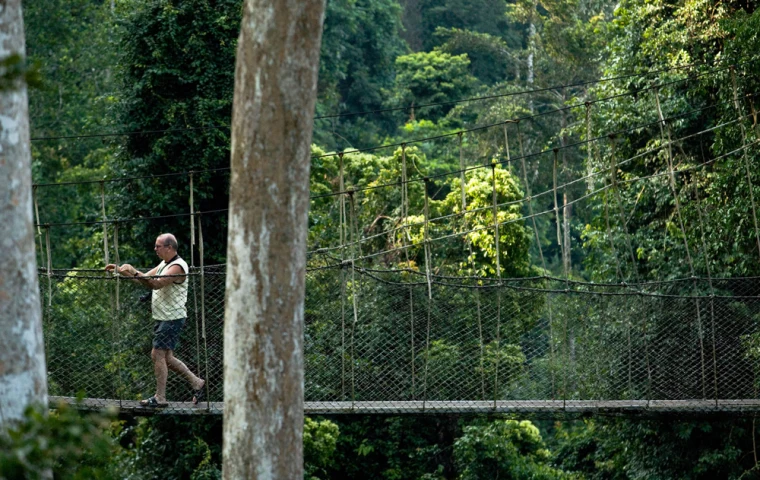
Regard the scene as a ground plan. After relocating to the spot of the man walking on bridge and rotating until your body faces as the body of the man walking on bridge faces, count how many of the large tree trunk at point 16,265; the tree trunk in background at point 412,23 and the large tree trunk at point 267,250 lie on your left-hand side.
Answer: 2

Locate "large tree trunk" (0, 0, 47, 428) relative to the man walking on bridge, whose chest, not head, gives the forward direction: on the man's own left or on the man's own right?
on the man's own left

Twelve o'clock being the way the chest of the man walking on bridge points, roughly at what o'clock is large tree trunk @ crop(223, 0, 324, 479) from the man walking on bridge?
The large tree trunk is roughly at 9 o'clock from the man walking on bridge.

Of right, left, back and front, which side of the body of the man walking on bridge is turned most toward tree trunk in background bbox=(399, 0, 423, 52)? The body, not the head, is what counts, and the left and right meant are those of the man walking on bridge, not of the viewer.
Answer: right

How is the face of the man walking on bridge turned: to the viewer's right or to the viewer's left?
to the viewer's left

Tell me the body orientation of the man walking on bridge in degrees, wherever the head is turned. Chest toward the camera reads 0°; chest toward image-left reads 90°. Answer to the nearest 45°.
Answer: approximately 90°
